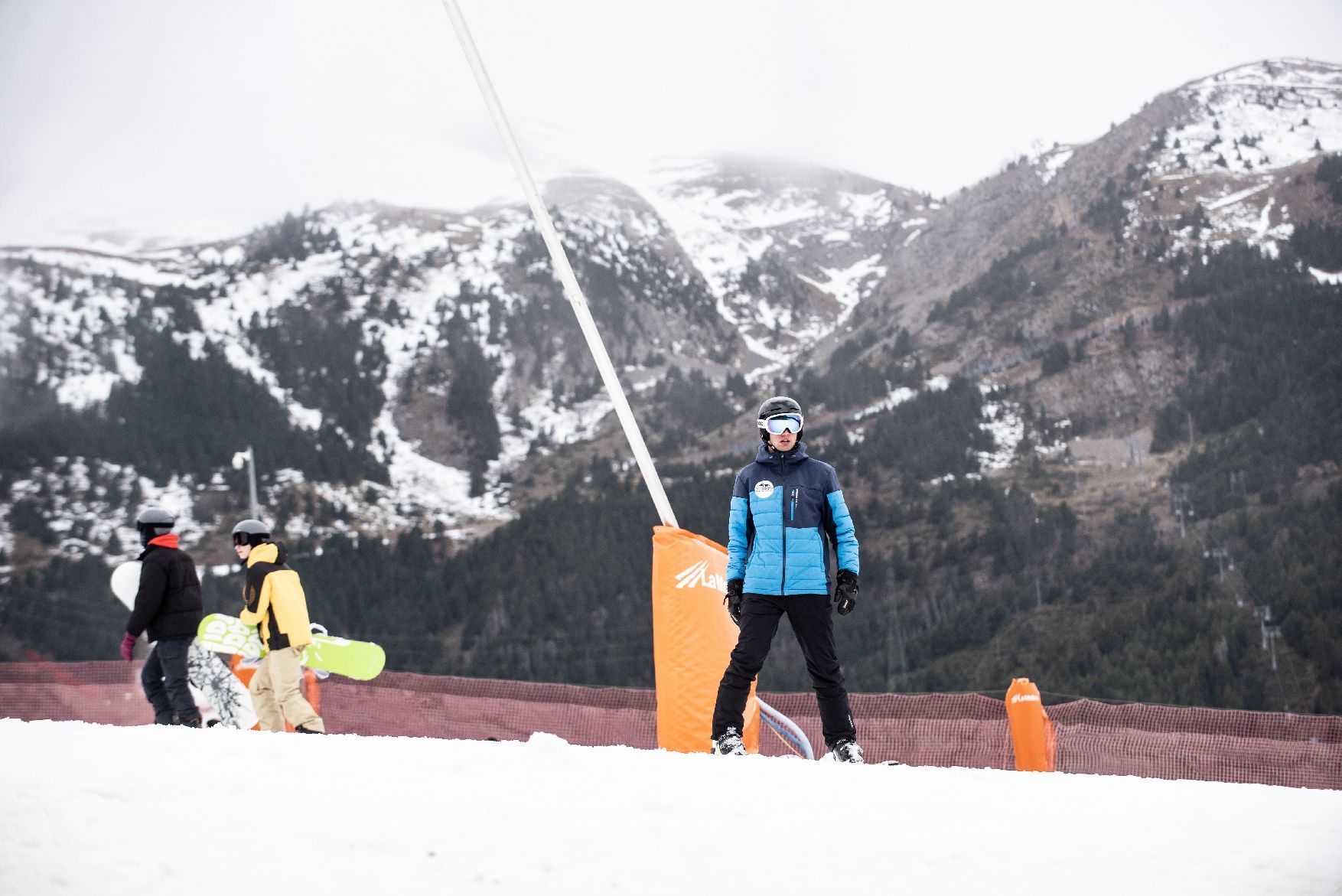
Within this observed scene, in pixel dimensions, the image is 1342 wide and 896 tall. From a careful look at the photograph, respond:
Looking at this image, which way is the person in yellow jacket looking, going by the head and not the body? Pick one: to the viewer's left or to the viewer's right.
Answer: to the viewer's left

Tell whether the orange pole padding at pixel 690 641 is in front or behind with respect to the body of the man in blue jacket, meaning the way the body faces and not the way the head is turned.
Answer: behind

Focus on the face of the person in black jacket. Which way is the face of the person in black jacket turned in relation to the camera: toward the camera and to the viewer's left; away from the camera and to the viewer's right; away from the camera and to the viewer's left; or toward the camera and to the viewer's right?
away from the camera and to the viewer's left

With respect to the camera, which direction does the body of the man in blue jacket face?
toward the camera

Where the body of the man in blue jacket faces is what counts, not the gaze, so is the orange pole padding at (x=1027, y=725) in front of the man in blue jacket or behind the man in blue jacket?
behind

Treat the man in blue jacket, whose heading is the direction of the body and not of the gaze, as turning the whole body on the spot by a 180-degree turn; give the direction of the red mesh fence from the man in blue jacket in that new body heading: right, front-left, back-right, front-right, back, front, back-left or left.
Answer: front
